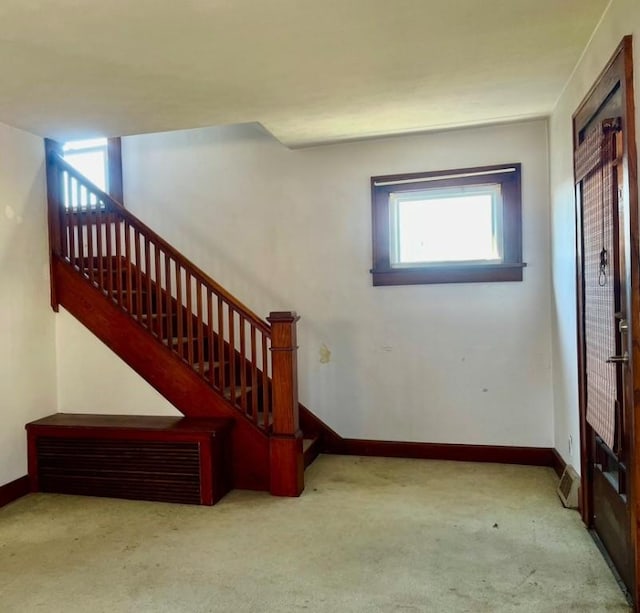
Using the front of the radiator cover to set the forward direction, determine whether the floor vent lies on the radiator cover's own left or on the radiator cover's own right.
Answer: on the radiator cover's own left

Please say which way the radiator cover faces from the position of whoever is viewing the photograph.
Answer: facing the viewer

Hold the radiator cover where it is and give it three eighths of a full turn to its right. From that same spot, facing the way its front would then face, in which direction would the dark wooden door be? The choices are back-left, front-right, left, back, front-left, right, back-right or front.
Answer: back

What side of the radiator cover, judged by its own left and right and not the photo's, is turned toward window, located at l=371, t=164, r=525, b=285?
left
